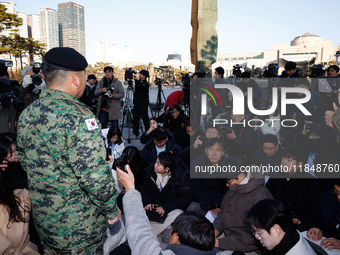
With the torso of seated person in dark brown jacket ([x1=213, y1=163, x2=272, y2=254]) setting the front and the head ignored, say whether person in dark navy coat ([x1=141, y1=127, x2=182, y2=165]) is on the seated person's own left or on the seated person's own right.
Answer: on the seated person's own right

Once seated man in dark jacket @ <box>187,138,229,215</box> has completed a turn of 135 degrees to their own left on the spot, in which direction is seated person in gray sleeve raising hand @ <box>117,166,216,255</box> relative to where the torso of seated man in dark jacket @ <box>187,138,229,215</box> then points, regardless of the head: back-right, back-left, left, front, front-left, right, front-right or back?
back-right

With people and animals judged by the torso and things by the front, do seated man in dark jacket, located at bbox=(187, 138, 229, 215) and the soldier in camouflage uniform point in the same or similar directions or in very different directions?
very different directions

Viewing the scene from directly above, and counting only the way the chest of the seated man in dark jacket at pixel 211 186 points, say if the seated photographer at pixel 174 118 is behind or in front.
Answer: behind

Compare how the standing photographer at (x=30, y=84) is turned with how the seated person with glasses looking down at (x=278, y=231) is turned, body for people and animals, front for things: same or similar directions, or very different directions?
very different directions

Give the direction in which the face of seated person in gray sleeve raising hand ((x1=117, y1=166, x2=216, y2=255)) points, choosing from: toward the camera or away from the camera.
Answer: away from the camera

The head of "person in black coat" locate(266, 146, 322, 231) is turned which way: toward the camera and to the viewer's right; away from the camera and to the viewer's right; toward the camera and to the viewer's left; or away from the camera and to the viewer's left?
toward the camera and to the viewer's left

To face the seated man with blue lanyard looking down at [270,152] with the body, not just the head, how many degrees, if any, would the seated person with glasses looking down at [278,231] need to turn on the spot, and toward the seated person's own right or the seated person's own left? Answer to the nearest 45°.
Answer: approximately 90° to the seated person's own right

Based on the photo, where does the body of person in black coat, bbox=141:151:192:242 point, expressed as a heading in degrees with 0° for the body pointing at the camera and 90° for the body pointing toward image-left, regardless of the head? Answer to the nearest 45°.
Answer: approximately 45°

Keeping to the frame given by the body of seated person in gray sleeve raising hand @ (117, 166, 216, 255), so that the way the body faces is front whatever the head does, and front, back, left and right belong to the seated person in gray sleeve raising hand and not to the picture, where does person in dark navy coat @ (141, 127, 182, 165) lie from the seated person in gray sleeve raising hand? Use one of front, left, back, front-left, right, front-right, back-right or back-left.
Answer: front-right

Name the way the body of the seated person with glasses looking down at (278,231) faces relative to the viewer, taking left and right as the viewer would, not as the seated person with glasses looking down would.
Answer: facing to the left of the viewer
